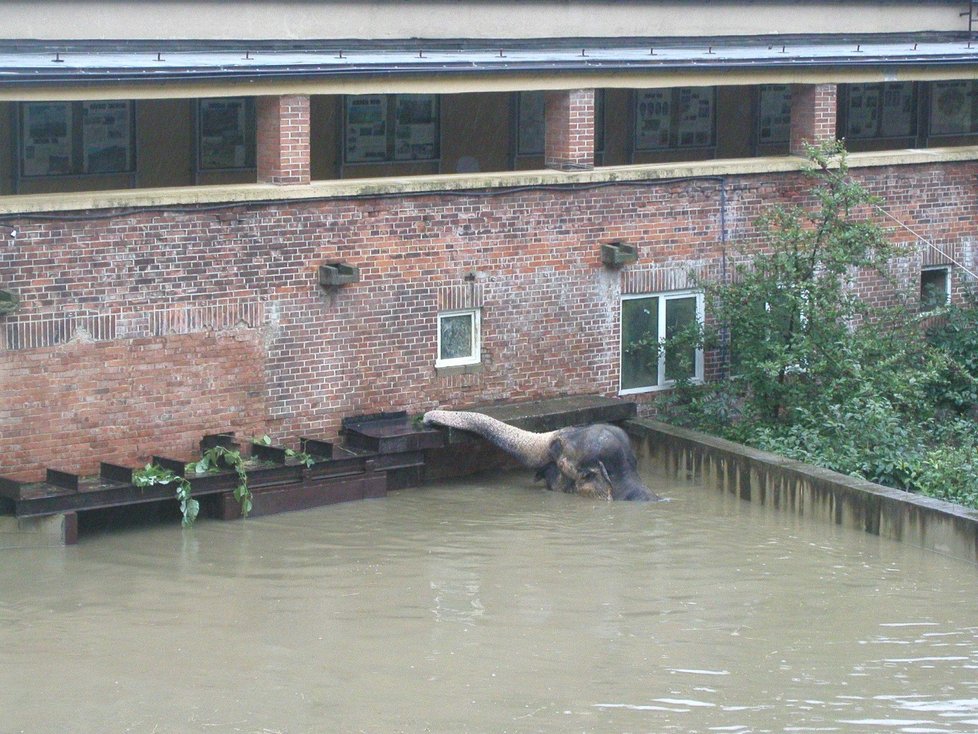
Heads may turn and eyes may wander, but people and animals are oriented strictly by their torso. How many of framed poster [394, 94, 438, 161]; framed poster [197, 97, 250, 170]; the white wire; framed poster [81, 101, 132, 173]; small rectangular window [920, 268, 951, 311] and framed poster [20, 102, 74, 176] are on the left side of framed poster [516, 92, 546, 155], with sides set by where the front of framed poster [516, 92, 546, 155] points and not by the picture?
2

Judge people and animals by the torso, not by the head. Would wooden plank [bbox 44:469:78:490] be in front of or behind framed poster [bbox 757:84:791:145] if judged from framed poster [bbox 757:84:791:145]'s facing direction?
in front

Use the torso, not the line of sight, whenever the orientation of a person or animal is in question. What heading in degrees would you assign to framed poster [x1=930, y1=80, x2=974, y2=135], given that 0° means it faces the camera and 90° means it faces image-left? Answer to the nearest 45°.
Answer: approximately 0°

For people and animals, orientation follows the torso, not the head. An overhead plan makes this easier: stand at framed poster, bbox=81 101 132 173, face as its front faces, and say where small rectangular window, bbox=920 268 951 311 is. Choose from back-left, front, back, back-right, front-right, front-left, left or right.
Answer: left

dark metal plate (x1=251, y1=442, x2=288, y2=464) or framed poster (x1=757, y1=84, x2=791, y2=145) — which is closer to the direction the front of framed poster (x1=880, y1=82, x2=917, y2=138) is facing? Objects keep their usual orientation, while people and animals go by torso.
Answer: the dark metal plate

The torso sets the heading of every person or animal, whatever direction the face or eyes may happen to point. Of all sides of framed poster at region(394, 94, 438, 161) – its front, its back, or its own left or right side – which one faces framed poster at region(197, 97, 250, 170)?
right

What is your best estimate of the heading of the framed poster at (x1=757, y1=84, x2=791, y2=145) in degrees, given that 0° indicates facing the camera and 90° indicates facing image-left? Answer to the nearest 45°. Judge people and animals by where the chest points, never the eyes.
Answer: approximately 0°

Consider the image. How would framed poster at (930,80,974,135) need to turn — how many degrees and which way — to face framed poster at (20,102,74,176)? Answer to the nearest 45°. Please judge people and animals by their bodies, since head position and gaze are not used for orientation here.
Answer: approximately 45° to its right

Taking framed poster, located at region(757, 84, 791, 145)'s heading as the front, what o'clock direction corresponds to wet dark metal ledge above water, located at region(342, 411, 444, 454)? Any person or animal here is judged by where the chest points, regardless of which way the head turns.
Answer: The wet dark metal ledge above water is roughly at 1 o'clock from the framed poster.
